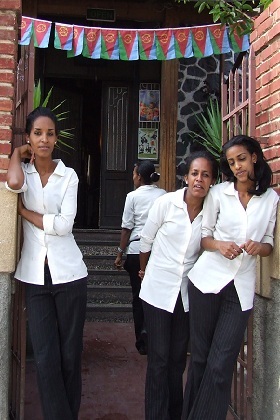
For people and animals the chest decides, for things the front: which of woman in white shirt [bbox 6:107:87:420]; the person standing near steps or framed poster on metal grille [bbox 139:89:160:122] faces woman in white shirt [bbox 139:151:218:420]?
the framed poster on metal grille

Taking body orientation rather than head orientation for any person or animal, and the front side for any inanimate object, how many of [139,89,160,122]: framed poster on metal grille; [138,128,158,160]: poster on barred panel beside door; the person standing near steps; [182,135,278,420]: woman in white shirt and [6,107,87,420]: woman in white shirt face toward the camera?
4

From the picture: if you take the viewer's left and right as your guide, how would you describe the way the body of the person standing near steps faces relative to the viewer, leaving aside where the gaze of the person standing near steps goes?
facing away from the viewer and to the left of the viewer

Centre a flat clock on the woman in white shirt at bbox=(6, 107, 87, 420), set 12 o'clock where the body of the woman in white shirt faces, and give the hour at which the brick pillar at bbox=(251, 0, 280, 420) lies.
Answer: The brick pillar is roughly at 9 o'clock from the woman in white shirt.

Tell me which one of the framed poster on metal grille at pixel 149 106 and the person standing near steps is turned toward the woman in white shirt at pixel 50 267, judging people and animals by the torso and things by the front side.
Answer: the framed poster on metal grille

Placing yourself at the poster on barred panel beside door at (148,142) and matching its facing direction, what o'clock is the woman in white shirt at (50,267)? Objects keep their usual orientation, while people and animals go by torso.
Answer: The woman in white shirt is roughly at 12 o'clock from the poster on barred panel beside door.

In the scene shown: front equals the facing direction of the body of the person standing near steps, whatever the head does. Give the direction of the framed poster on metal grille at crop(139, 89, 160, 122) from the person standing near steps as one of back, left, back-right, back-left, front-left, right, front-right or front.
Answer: front-right

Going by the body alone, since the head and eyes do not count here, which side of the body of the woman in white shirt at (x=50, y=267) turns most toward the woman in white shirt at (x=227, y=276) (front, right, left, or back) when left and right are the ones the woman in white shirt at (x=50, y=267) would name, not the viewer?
left

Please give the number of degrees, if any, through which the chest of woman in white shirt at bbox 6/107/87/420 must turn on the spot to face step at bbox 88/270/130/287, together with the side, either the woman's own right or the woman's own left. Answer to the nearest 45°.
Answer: approximately 180°
